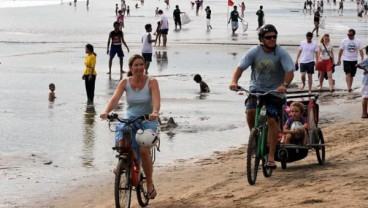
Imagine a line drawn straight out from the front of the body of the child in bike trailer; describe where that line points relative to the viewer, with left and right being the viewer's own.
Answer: facing the viewer

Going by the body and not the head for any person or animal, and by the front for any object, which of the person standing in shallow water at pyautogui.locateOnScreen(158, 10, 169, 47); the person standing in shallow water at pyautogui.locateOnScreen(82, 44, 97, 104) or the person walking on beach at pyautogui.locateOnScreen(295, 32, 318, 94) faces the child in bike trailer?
the person walking on beach

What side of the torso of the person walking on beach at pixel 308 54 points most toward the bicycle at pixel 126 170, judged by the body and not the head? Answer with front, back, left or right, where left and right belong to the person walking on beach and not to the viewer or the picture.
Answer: front

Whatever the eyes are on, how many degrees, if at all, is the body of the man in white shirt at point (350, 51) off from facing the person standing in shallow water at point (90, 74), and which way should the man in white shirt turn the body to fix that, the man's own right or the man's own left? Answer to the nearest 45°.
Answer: approximately 90° to the man's own right

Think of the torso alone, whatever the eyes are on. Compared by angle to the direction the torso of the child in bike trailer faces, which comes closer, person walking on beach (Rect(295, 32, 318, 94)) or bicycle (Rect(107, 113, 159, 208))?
the bicycle

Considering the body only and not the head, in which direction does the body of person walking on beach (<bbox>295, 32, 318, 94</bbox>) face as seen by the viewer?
toward the camera
